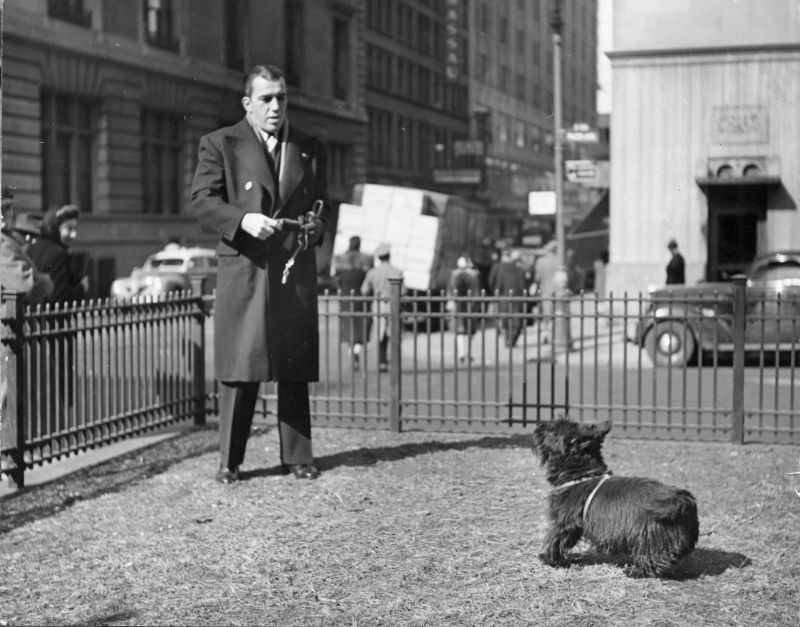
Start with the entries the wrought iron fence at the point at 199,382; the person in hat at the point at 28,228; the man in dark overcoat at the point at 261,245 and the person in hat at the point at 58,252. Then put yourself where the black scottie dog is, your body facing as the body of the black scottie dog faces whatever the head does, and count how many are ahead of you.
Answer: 4

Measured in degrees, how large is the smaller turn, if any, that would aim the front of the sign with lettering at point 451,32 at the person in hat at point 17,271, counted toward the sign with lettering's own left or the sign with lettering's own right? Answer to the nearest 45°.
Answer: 0° — it already faces them

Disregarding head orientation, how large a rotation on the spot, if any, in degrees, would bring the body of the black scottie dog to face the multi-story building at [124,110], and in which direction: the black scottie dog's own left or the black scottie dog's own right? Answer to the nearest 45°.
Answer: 0° — it already faces it

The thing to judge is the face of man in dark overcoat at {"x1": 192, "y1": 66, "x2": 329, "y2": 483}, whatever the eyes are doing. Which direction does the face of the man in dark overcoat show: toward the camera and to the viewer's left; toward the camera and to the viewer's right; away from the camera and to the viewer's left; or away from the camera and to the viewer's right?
toward the camera and to the viewer's right

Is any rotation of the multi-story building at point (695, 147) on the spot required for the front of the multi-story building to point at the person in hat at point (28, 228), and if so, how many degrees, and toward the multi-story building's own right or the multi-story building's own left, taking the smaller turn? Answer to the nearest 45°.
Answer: approximately 45° to the multi-story building's own right

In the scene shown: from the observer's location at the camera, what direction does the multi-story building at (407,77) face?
facing the viewer and to the right of the viewer

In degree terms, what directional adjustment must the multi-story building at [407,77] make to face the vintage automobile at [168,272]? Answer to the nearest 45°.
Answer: approximately 45° to its right

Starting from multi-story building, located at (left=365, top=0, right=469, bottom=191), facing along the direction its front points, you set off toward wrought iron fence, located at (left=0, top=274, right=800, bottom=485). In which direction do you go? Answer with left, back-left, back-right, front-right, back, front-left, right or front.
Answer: front-right

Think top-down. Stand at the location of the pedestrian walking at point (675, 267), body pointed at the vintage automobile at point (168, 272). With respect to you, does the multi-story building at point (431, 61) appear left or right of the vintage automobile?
right

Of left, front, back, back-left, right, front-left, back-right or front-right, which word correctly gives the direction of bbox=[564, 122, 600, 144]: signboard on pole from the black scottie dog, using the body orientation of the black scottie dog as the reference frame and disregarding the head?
front-right

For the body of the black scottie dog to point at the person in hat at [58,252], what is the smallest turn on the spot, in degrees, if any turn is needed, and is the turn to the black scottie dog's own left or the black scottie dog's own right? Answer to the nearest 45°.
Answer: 0° — it already faces them
